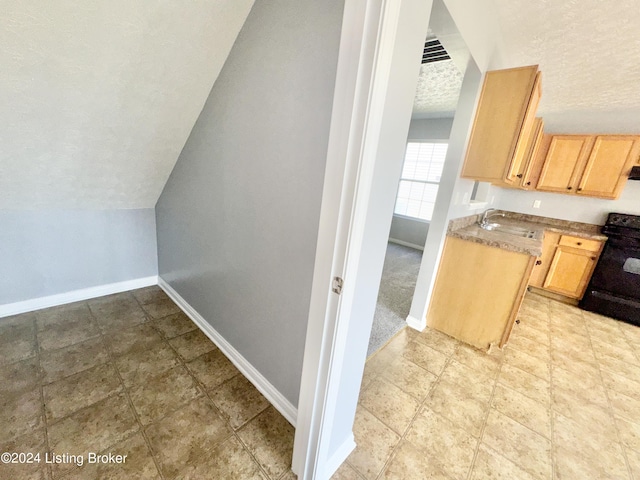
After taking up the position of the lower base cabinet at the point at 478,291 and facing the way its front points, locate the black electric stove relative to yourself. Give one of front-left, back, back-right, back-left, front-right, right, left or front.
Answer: front-left

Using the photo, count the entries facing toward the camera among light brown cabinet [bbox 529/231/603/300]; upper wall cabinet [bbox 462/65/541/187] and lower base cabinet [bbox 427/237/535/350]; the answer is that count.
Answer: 1

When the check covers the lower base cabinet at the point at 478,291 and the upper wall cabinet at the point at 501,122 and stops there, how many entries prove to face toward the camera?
0

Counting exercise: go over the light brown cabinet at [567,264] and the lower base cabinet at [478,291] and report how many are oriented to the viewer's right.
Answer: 1

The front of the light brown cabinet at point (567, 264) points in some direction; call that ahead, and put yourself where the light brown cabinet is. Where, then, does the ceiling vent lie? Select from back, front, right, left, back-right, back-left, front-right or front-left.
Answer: front-right

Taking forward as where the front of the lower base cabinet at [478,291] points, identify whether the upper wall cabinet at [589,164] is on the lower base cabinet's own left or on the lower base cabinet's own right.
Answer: on the lower base cabinet's own left

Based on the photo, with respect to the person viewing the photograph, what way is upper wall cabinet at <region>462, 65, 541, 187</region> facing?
facing to the right of the viewer
